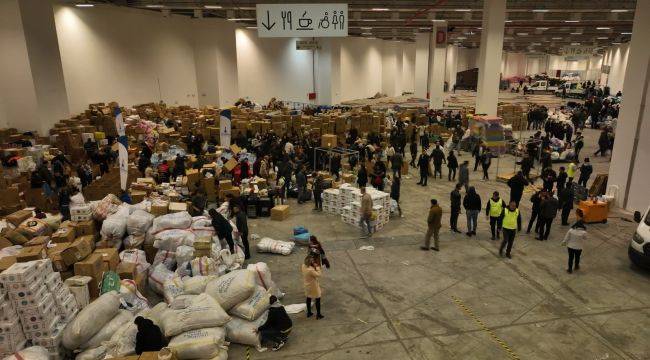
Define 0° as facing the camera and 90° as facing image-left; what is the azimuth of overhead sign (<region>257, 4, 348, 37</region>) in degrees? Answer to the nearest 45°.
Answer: approximately 0°

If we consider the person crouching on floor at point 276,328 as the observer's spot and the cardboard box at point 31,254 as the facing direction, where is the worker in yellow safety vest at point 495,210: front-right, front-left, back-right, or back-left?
back-right

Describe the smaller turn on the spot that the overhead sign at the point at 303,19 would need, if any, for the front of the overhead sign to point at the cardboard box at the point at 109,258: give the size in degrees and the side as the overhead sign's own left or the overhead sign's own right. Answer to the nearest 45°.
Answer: approximately 45° to the overhead sign's own right

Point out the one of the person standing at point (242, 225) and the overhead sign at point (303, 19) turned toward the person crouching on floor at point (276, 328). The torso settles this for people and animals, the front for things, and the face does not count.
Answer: the overhead sign

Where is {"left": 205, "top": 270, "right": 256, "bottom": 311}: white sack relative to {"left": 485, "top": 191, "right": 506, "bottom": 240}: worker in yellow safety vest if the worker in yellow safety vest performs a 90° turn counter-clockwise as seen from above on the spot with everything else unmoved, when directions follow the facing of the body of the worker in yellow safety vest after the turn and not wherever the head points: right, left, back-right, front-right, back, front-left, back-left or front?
back-right
